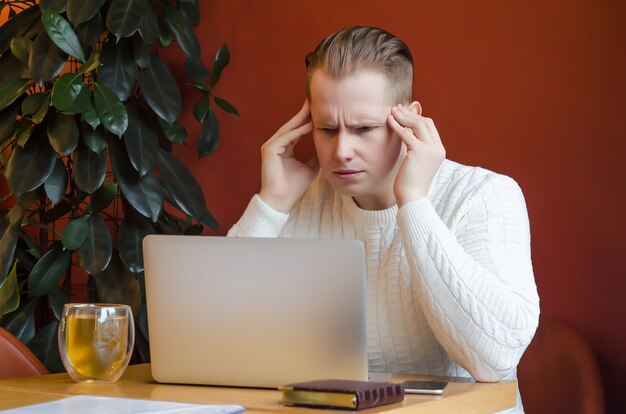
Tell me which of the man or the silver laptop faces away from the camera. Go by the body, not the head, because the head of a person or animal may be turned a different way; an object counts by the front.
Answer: the silver laptop

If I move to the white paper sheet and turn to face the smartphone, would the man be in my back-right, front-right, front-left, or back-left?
front-left

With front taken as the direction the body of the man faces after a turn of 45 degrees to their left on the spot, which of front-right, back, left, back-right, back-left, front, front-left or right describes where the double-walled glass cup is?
front-right

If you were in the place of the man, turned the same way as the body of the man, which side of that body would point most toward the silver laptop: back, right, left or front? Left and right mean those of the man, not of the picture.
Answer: front

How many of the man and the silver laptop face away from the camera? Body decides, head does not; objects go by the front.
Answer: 1

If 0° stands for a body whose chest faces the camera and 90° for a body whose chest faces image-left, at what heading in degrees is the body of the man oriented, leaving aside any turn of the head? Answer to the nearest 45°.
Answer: approximately 45°

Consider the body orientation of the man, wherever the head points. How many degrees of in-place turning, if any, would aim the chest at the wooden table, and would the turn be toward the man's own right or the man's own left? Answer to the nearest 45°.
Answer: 0° — they already face it

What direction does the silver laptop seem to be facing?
away from the camera
